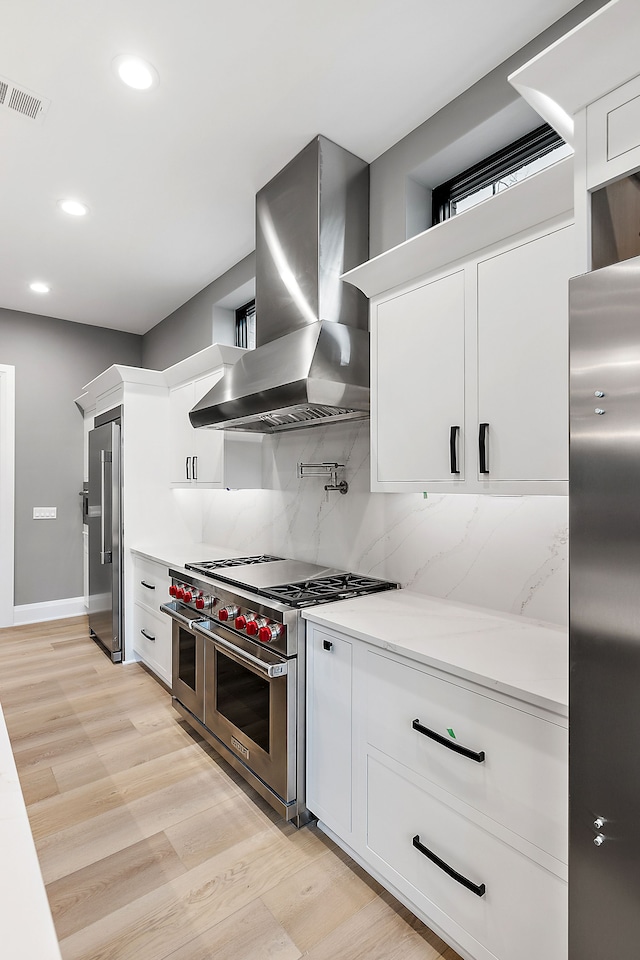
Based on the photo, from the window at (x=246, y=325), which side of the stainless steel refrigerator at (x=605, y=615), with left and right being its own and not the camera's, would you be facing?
right

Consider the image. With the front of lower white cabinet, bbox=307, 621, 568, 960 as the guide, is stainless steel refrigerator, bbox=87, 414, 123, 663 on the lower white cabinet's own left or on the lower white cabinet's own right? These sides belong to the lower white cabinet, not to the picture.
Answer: on the lower white cabinet's own right

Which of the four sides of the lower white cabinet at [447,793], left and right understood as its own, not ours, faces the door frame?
right

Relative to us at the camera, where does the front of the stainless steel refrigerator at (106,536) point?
facing to the left of the viewer

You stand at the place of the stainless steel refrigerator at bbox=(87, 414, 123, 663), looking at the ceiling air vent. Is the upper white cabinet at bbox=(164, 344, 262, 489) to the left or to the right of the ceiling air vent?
left

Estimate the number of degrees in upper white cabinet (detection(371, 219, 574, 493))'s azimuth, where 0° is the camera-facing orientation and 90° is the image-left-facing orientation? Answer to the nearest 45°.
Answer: approximately 45°
